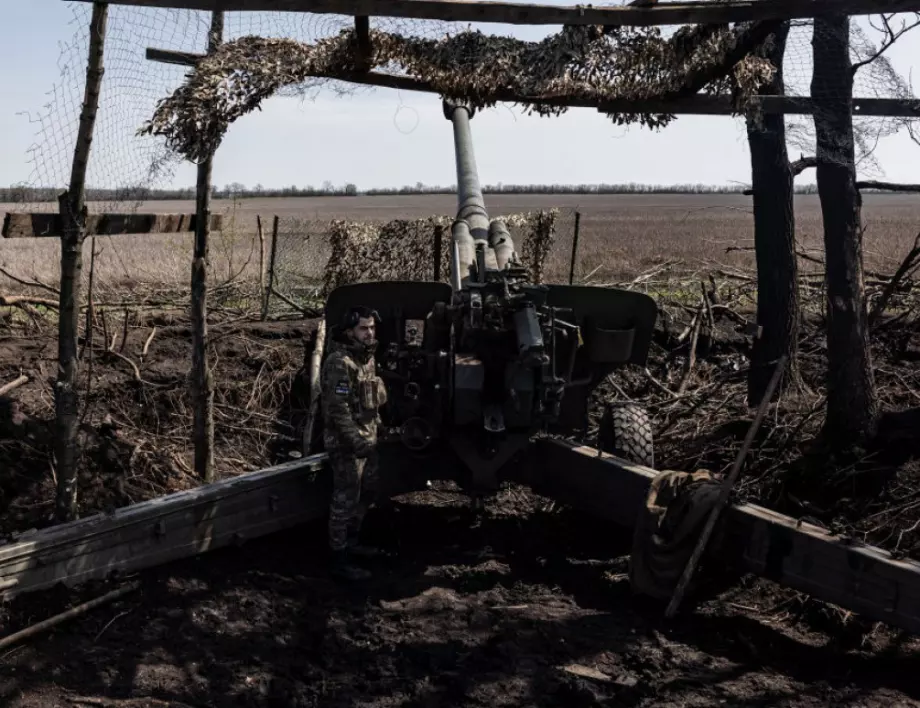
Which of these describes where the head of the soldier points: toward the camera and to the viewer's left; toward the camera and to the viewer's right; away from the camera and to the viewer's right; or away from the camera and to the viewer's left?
toward the camera and to the viewer's right

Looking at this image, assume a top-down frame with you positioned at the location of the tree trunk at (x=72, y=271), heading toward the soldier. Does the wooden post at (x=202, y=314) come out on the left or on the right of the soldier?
left

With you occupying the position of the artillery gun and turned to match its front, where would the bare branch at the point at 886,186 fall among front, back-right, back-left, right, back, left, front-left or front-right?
right

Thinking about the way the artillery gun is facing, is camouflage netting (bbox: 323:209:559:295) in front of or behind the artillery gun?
in front

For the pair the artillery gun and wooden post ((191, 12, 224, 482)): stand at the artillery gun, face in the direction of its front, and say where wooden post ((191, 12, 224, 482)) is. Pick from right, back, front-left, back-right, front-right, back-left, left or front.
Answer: left

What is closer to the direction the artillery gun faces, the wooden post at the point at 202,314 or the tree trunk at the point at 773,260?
the tree trunk

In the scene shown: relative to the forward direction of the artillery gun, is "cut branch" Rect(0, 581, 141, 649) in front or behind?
behind

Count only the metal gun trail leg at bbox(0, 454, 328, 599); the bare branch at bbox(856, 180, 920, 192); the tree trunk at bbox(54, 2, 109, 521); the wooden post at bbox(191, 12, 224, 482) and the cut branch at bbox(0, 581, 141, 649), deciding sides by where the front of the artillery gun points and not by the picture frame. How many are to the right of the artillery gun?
1

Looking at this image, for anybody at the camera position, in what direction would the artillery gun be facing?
facing away from the viewer

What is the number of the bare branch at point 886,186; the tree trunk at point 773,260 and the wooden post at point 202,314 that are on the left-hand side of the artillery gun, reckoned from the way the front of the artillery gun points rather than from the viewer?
1

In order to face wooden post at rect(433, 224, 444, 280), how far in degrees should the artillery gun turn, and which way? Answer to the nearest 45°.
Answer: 0° — it already faces it
